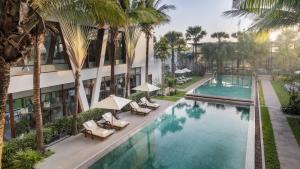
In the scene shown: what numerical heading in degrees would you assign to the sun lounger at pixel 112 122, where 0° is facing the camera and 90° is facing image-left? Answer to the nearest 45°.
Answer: approximately 315°

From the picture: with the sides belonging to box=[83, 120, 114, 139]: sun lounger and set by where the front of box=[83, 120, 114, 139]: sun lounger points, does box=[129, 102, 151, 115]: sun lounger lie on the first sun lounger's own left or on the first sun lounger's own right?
on the first sun lounger's own left

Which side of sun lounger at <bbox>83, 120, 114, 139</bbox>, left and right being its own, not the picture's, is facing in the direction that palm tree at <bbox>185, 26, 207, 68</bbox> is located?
left

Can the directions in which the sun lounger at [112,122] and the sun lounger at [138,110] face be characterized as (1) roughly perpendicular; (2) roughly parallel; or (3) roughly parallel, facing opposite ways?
roughly parallel

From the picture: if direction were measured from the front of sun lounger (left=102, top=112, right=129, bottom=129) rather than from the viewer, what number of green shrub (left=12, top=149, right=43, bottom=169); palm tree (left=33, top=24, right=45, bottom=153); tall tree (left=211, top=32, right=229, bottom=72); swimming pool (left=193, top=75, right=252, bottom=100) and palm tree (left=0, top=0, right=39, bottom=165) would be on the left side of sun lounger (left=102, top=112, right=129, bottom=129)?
2

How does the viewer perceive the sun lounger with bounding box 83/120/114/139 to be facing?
facing the viewer and to the right of the viewer

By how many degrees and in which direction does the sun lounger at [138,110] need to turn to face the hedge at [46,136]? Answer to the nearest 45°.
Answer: approximately 90° to its right

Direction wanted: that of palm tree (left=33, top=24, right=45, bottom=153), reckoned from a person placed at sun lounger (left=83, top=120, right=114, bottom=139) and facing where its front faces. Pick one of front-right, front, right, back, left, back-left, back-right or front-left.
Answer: right

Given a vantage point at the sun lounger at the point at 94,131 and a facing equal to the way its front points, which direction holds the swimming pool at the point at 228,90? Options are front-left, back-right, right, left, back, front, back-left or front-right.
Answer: left

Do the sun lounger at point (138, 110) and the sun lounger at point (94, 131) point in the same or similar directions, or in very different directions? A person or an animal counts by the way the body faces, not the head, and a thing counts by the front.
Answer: same or similar directions

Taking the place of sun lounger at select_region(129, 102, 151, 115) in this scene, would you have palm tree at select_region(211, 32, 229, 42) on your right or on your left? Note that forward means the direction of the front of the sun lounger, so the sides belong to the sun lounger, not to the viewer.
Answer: on your left

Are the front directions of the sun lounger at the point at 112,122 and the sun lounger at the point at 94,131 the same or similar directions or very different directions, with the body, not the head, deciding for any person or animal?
same or similar directions

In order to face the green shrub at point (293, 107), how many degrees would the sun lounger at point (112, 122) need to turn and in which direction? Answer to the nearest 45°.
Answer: approximately 45° to its left

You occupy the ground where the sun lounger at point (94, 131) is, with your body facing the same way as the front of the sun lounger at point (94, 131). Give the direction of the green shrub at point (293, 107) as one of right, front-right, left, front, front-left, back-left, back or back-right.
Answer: front-left

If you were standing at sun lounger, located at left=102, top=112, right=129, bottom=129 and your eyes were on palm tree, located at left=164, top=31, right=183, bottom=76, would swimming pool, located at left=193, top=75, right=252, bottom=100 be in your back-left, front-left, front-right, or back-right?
front-right

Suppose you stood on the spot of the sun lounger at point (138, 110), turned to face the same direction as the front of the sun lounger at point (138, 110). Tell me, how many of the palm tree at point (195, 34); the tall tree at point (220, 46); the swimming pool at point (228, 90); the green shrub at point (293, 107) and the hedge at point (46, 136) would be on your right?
1
